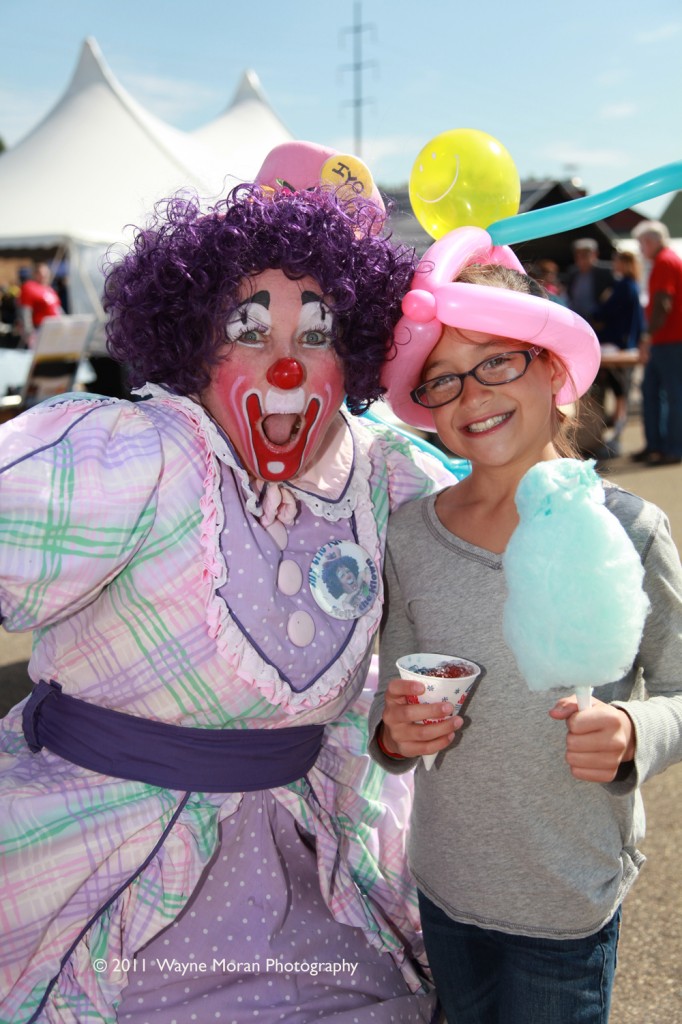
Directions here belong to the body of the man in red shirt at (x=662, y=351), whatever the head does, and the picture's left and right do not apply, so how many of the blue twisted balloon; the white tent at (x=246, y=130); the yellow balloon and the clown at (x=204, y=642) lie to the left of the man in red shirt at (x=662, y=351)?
3

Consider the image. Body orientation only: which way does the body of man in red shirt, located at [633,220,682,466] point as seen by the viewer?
to the viewer's left

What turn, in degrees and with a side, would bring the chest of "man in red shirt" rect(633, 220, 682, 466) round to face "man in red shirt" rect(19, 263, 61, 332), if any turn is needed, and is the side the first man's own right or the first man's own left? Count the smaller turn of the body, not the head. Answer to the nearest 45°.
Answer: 0° — they already face them

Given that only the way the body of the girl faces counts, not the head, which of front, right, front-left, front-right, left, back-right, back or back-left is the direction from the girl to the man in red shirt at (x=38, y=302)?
back-right

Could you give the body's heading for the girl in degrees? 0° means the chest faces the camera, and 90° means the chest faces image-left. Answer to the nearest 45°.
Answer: approximately 0°

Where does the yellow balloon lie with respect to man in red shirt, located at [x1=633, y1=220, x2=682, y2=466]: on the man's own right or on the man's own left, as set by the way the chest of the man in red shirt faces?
on the man's own left

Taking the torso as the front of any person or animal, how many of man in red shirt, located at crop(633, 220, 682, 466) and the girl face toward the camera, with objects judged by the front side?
1

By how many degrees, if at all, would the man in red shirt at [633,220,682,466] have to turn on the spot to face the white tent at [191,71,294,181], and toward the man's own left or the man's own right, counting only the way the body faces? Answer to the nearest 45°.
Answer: approximately 45° to the man's own right

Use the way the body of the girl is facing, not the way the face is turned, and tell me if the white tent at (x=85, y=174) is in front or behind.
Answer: behind

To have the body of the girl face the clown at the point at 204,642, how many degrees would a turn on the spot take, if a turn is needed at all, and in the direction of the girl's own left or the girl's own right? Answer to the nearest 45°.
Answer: approximately 90° to the girl's own right

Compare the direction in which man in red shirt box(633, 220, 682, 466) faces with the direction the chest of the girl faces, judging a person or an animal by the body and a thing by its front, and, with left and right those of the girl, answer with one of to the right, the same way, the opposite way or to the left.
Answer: to the right

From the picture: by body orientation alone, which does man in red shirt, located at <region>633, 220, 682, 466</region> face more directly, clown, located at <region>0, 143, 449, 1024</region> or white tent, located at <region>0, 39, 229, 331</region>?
the white tent

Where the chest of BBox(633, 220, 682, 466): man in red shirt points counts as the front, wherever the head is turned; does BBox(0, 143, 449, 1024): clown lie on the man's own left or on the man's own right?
on the man's own left
